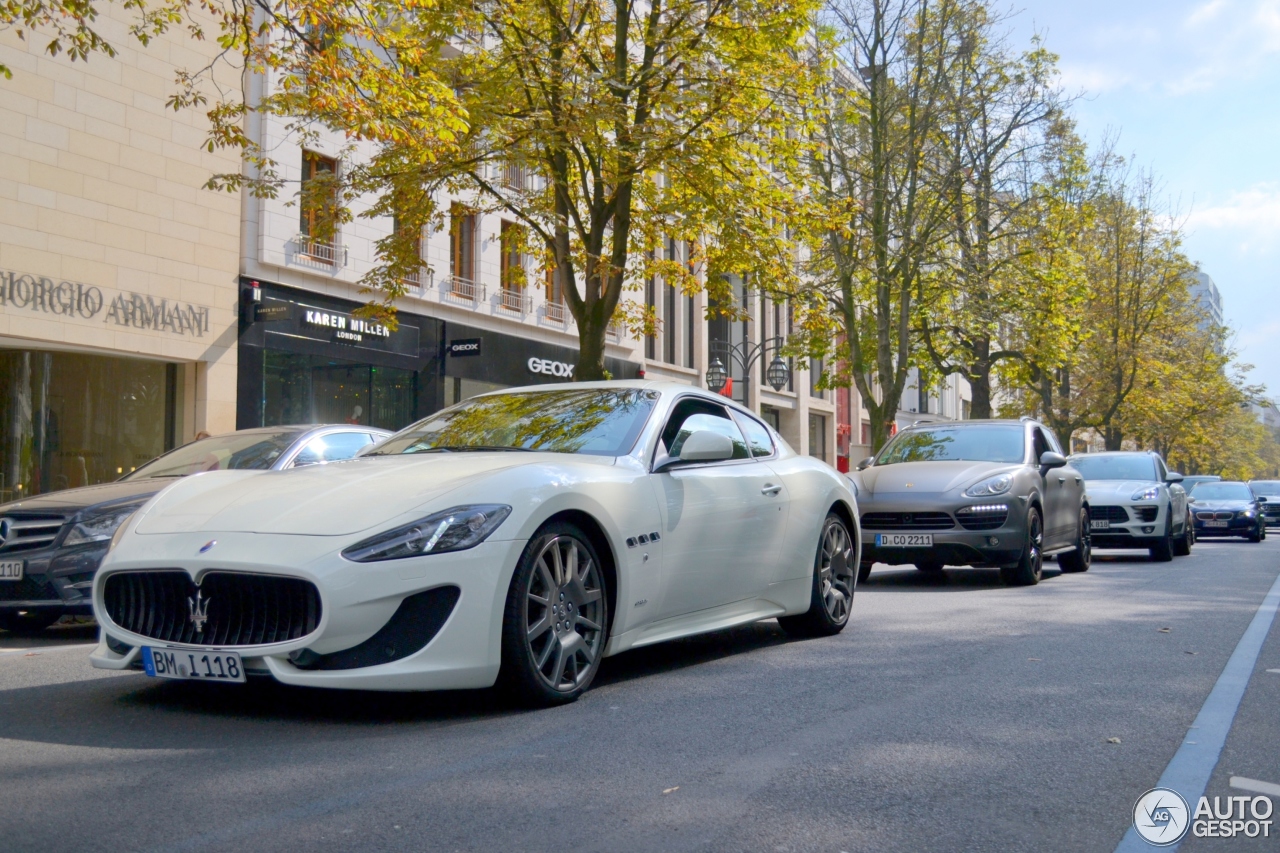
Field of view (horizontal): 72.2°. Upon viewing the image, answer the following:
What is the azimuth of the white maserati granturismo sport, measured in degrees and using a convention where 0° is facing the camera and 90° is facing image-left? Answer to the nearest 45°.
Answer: approximately 45°

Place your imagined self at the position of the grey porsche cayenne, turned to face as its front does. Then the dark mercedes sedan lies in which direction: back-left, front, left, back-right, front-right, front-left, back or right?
front

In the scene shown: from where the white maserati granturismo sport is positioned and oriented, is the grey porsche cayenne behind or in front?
behind

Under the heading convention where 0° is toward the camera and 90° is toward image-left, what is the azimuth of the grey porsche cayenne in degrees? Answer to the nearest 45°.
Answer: approximately 45°

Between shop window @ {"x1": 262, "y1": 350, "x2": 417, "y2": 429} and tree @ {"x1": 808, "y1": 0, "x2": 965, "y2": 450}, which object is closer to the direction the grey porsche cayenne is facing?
the shop window

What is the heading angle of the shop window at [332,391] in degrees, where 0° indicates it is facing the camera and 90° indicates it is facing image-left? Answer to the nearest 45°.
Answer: approximately 315°

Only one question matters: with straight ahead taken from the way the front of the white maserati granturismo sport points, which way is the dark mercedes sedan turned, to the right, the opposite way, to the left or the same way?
the same way

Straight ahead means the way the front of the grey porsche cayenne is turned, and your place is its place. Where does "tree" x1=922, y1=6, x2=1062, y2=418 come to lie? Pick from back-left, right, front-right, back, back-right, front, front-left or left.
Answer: back-right

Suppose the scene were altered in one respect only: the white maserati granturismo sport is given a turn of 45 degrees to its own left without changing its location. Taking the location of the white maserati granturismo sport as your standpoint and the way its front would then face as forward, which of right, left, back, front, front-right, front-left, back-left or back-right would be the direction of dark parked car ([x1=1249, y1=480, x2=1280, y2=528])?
back-left

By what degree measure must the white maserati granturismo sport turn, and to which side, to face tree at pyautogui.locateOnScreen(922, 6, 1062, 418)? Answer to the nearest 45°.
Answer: approximately 180°

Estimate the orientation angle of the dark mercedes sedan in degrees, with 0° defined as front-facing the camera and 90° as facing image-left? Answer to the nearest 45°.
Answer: approximately 45°

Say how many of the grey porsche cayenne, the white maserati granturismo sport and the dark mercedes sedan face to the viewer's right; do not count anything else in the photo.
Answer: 0

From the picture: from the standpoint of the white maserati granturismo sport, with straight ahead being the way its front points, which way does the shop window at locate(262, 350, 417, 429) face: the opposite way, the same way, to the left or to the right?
to the left

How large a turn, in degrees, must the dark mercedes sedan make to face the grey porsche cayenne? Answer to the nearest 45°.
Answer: approximately 135° to its left

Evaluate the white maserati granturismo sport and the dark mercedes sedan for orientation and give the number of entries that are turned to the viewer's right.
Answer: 0

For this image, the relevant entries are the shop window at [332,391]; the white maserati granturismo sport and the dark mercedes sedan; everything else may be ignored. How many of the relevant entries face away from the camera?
0
